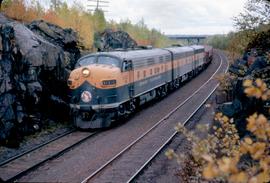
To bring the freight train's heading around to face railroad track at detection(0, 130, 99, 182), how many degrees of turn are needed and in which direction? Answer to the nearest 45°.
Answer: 0° — it already faces it

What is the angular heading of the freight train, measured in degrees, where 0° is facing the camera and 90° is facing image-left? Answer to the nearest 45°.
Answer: approximately 45°
